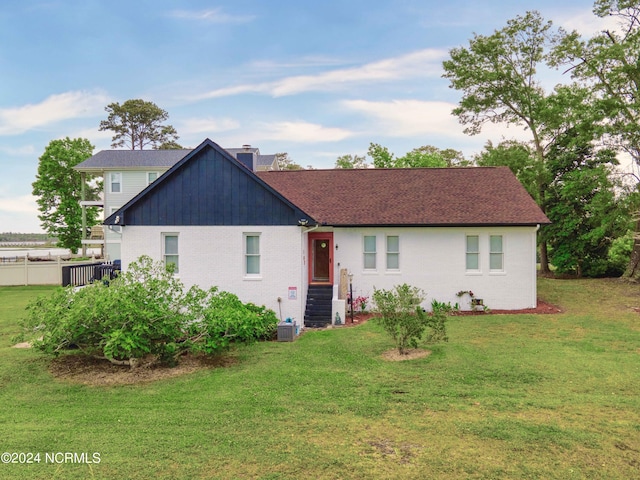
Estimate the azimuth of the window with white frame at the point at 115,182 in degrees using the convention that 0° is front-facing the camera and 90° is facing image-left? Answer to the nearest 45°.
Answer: approximately 0°

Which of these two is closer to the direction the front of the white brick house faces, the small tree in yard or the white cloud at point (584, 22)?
the small tree in yard

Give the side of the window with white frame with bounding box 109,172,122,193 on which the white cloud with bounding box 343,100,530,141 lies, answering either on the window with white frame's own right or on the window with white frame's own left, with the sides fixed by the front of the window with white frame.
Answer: on the window with white frame's own left

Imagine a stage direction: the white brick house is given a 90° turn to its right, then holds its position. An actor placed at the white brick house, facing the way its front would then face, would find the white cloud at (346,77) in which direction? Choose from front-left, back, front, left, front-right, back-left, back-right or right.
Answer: right

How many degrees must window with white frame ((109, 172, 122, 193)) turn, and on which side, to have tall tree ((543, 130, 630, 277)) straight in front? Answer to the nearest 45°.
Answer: approximately 45° to its left

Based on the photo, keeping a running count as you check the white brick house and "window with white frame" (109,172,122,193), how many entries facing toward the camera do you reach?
2

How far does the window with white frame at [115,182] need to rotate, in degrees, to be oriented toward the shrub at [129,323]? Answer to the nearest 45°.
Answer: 0° — it already faces it

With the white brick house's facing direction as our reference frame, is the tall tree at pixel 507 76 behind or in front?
behind

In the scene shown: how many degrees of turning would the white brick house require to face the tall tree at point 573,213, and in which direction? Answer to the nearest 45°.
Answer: approximately 135° to its left
